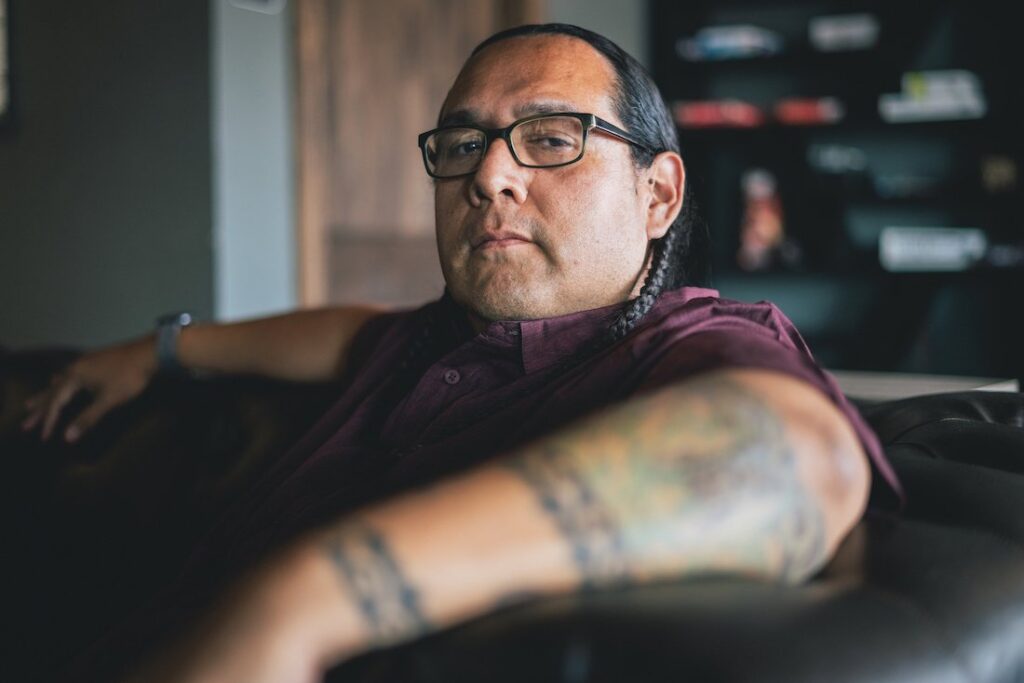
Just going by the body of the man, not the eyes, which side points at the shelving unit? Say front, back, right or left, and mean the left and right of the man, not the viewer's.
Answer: back

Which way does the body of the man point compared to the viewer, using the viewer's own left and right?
facing the viewer and to the left of the viewer

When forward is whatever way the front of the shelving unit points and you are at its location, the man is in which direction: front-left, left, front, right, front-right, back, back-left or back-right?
front

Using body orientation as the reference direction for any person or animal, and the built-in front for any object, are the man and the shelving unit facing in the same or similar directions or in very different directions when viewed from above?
same or similar directions

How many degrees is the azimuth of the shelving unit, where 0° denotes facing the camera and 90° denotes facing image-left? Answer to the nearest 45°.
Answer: approximately 0°

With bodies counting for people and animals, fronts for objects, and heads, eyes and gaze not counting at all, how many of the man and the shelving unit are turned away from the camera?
0

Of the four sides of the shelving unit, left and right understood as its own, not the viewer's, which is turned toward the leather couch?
front
